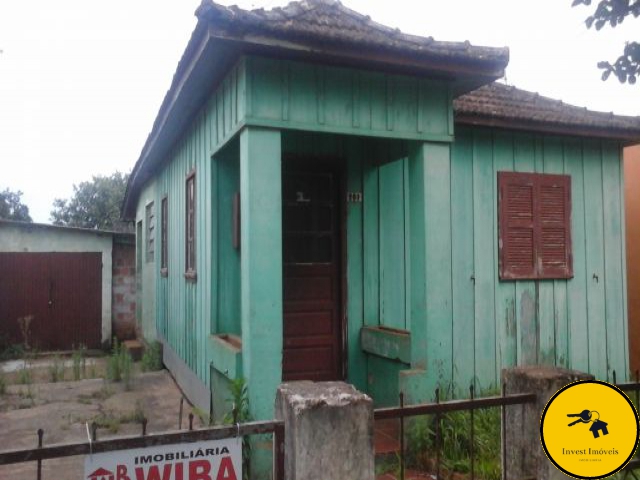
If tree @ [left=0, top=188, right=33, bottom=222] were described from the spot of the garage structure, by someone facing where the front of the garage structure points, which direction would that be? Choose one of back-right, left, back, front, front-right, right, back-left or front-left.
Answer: back

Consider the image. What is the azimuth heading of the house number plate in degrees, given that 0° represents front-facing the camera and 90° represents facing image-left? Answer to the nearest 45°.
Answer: approximately 0°

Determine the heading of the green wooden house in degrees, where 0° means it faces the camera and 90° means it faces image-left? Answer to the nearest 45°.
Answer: approximately 0°

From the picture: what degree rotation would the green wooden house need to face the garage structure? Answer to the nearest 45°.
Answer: approximately 135° to its right
